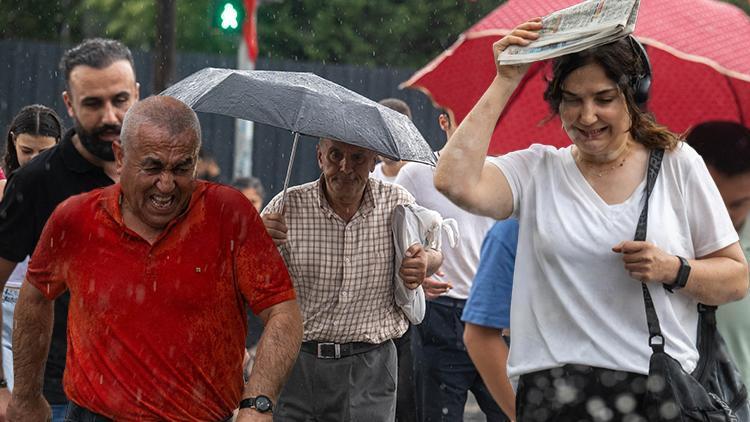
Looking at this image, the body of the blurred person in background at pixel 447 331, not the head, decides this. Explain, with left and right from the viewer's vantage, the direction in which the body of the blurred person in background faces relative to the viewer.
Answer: facing the viewer and to the left of the viewer

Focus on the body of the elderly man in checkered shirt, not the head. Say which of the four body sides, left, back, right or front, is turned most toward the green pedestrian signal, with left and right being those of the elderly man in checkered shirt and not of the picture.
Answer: back

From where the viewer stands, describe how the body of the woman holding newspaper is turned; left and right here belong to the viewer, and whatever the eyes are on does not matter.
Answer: facing the viewer

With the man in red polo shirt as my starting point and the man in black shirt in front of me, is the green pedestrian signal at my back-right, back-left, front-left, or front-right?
front-right

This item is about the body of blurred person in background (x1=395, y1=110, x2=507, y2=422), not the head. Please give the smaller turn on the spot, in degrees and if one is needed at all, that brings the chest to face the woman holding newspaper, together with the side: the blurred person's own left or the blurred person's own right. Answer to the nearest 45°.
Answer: approximately 45° to the blurred person's own left

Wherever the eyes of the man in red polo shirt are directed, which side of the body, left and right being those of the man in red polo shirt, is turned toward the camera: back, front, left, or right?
front

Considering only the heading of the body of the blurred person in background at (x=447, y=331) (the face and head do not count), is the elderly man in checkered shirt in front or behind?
in front

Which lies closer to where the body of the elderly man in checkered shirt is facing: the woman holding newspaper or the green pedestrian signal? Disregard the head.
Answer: the woman holding newspaper
